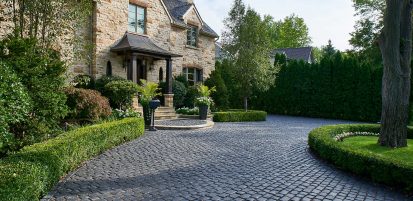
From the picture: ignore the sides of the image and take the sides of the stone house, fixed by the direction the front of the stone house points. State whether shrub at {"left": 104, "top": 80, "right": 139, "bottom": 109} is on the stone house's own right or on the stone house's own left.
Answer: on the stone house's own right

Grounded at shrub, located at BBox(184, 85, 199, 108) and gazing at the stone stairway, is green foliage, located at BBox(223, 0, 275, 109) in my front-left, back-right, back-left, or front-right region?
back-left

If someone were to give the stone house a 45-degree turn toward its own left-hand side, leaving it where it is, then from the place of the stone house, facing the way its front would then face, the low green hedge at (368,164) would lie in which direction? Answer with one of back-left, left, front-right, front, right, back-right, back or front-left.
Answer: right

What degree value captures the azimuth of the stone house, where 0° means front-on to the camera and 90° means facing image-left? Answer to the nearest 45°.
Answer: approximately 315°

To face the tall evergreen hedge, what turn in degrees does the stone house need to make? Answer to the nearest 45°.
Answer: approximately 45° to its left

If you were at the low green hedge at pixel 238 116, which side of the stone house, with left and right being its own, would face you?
front

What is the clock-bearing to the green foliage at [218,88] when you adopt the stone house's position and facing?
The green foliage is roughly at 10 o'clock from the stone house.

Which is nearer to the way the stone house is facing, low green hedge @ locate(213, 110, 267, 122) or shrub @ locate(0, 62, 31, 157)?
the low green hedge
